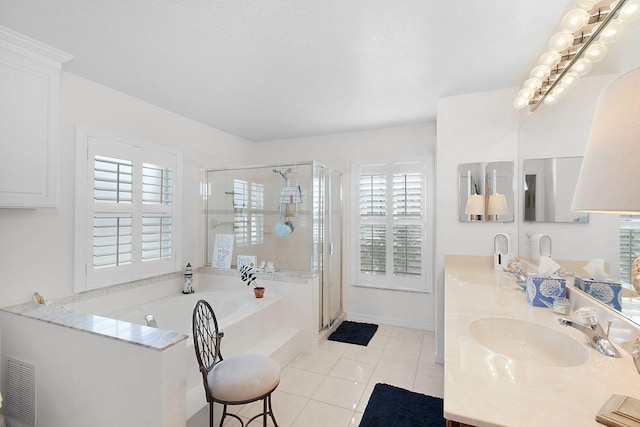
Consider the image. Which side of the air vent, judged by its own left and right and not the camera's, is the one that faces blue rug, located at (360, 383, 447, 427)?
left

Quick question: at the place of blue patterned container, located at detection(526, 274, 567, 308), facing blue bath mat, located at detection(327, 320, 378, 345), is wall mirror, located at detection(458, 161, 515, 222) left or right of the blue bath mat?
right

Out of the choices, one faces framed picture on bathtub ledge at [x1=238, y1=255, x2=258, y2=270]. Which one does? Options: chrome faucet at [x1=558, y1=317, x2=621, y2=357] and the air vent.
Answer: the chrome faucet

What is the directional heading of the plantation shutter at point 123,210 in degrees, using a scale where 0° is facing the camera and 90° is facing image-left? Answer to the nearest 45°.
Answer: approximately 315°

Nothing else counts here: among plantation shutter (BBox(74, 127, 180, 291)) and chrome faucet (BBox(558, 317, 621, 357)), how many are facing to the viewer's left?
1

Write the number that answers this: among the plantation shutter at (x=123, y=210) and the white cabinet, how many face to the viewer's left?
0

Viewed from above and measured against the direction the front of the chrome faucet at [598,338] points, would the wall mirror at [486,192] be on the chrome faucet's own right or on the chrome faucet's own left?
on the chrome faucet's own right

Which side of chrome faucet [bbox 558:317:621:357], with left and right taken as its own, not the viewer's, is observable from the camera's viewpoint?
left

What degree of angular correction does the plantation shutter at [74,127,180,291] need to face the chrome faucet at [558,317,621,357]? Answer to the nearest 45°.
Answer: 0° — it already faces it

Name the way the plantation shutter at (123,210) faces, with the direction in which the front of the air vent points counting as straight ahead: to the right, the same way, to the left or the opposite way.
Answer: to the left
